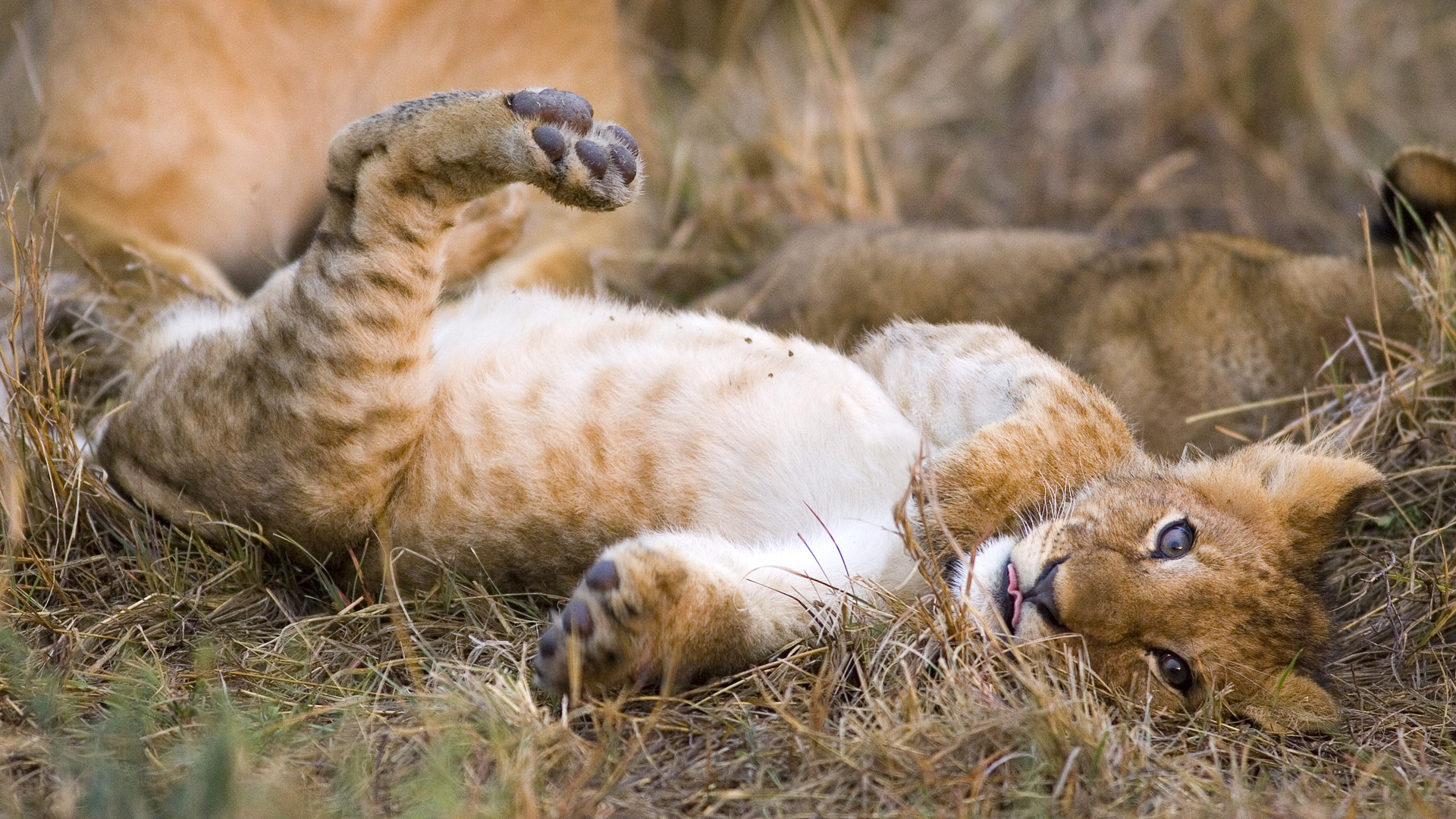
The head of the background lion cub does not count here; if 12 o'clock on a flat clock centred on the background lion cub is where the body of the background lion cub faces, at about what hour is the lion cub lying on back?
The lion cub lying on back is roughly at 4 o'clock from the background lion cub.

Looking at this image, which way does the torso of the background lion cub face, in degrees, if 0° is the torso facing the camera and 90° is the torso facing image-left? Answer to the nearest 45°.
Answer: approximately 270°
